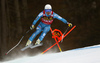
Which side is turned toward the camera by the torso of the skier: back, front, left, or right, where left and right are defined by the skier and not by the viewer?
front
